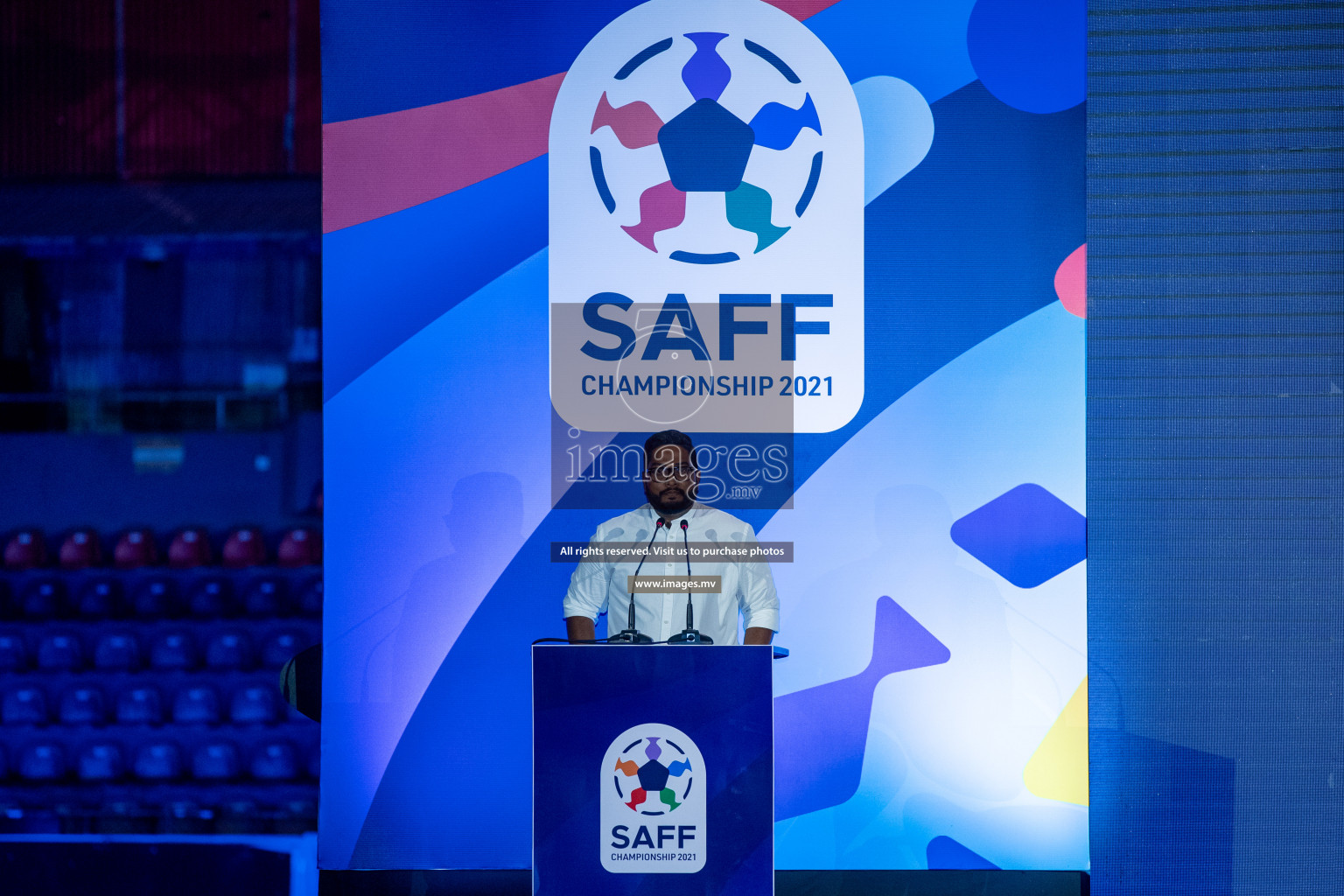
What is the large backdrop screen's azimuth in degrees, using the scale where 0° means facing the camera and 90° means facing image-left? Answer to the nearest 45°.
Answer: approximately 0°

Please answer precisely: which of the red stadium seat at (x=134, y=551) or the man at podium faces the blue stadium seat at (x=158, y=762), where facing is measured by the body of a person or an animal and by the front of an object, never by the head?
the red stadium seat

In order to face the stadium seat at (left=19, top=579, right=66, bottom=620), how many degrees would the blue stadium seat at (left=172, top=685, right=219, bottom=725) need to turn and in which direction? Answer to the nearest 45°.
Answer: approximately 135° to its right

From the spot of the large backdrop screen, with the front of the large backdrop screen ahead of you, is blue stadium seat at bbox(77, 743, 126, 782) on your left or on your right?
on your right
